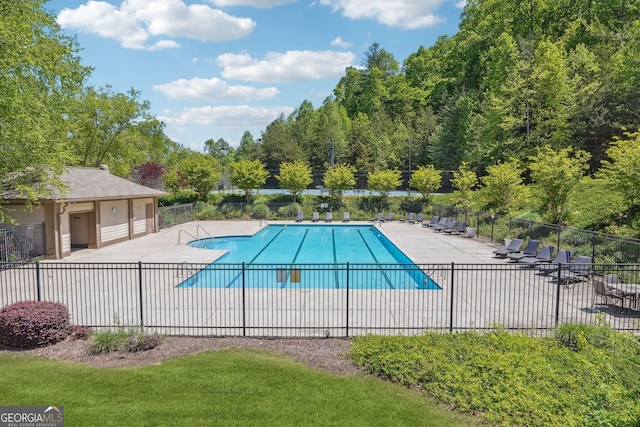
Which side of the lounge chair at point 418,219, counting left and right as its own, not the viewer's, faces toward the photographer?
left

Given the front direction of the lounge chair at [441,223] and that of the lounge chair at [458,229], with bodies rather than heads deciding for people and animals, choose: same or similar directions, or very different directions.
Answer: same or similar directions

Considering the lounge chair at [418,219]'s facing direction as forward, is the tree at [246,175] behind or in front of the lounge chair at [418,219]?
in front

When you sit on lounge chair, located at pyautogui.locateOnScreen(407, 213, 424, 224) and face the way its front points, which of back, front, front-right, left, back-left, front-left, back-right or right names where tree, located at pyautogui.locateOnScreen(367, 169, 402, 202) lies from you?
front-right

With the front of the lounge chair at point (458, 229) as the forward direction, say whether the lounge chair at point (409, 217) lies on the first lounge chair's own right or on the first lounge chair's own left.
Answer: on the first lounge chair's own right

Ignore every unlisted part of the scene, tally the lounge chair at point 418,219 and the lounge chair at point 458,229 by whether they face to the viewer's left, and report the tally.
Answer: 2

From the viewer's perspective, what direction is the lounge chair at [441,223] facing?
to the viewer's left

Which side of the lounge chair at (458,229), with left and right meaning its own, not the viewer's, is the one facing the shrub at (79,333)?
left

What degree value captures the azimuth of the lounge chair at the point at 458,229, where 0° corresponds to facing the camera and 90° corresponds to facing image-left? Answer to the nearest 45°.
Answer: approximately 90°

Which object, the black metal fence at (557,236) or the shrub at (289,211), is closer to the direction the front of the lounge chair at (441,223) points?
the shrub

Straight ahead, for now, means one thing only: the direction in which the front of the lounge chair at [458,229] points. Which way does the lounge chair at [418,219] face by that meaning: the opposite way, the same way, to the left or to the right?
the same way

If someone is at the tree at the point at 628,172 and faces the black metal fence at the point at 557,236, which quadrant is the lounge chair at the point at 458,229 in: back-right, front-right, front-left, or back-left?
front-right
